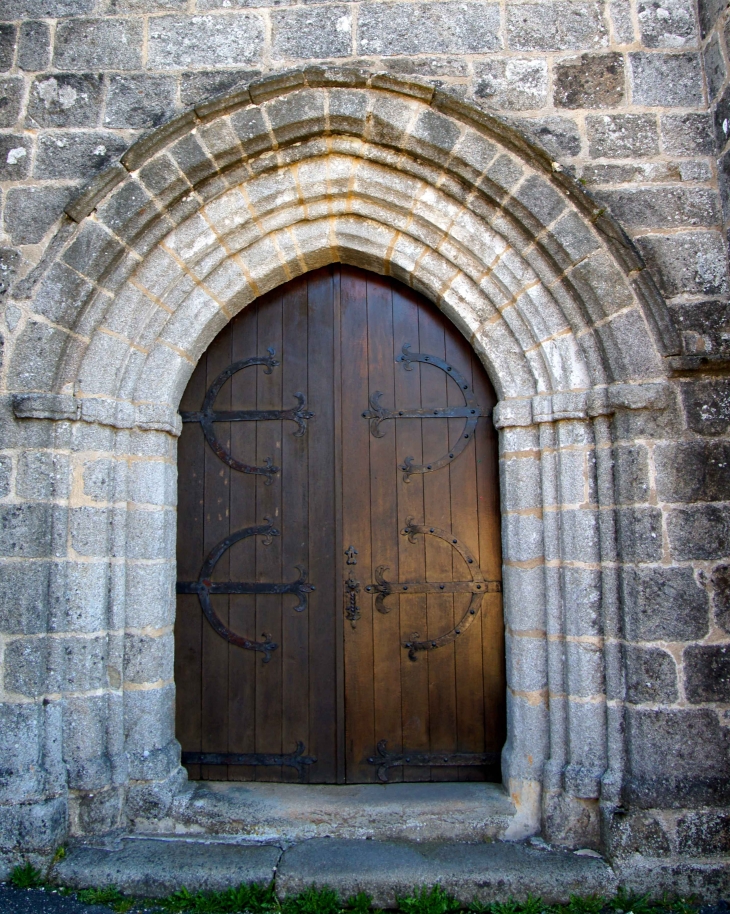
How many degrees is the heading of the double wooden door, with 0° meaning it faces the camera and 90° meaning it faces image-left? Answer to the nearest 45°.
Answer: approximately 0°
